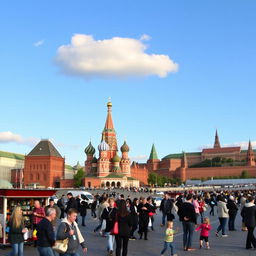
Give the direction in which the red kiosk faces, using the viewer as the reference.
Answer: facing the viewer

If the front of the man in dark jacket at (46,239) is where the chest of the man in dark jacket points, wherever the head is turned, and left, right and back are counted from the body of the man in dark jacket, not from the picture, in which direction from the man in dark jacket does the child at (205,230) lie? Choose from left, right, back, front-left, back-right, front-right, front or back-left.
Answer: front-left

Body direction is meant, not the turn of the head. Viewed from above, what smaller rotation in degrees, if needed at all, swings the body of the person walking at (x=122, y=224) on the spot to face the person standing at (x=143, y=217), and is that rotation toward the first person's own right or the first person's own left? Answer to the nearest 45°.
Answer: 0° — they already face them

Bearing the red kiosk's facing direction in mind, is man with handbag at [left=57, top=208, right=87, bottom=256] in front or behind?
in front

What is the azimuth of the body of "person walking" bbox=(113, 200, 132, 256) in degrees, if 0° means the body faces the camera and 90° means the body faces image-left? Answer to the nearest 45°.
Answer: approximately 180°

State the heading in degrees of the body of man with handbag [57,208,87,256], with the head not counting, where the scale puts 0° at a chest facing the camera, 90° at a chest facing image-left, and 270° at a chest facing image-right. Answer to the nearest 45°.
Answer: approximately 315°

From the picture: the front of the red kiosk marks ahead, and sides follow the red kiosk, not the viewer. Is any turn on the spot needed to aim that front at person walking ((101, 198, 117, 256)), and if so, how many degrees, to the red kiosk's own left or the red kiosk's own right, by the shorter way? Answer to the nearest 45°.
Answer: approximately 45° to the red kiosk's own left

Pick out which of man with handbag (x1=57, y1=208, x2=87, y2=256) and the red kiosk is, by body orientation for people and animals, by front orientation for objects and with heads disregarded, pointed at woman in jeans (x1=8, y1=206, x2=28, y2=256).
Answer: the red kiosk

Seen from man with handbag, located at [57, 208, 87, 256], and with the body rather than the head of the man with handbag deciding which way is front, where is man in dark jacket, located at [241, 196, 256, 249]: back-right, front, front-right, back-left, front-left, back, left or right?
left
